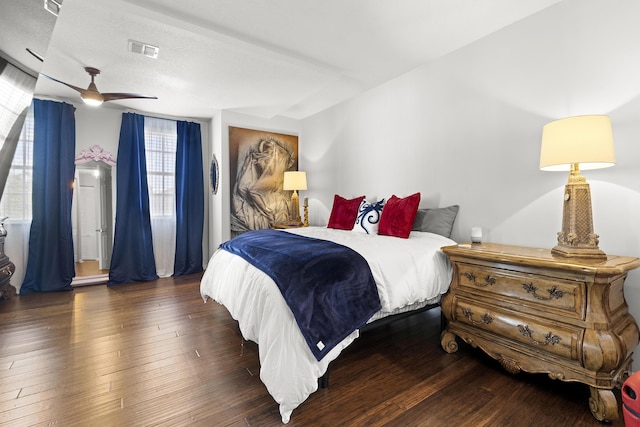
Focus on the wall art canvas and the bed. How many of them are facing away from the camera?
0

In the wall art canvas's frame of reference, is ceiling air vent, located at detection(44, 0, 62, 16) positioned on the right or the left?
on its right

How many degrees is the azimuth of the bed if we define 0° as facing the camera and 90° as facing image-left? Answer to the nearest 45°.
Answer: approximately 45°

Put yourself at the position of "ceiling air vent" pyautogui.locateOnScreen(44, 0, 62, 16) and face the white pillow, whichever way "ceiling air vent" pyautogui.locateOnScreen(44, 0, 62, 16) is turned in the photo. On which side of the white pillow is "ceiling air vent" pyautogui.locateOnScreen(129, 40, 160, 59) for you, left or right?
left

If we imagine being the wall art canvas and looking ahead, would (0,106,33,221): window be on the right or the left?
on its right

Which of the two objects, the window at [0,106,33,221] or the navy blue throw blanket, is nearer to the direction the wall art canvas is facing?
the navy blue throw blanket

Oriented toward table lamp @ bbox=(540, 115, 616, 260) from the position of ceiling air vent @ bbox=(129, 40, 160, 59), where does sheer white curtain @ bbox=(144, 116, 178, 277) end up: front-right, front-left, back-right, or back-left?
back-left

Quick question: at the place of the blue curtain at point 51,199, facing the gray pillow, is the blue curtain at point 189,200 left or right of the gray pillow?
left

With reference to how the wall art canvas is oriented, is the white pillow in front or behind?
in front

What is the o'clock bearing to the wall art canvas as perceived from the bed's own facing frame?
The wall art canvas is roughly at 4 o'clock from the bed.

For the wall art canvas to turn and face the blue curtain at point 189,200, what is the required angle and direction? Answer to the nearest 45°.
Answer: approximately 135° to its right

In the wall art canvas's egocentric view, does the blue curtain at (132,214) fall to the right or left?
on its right

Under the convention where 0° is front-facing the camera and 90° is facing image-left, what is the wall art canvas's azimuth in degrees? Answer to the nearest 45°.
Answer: approximately 315°
